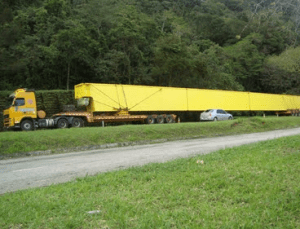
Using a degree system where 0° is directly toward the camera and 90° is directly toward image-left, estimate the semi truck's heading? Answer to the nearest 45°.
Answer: approximately 45°
